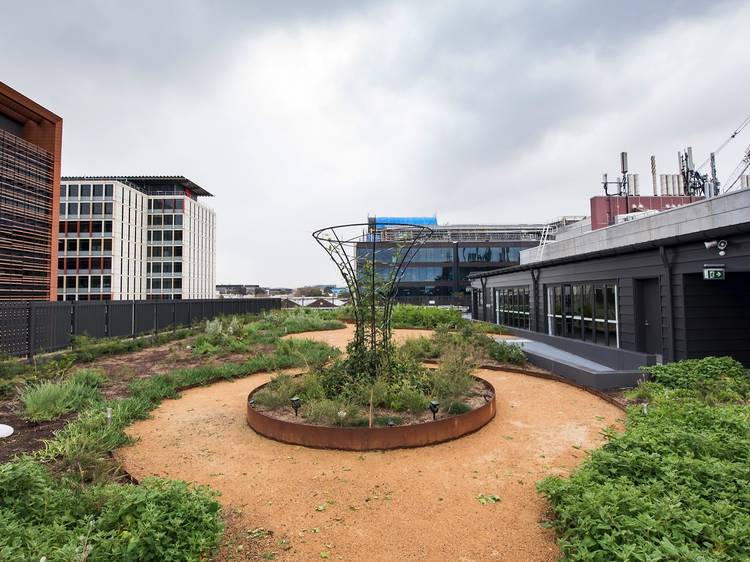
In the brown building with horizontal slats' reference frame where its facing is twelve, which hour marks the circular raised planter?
The circular raised planter is roughly at 1 o'clock from the brown building with horizontal slats.

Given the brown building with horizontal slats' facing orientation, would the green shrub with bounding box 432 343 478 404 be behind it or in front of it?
in front

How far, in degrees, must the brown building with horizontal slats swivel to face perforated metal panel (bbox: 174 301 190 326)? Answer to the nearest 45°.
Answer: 0° — it already faces it

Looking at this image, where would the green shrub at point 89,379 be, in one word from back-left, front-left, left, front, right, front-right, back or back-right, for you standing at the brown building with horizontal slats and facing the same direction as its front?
front-right

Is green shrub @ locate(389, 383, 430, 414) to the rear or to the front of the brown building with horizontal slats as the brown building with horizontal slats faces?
to the front

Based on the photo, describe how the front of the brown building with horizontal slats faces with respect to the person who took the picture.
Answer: facing the viewer and to the right of the viewer

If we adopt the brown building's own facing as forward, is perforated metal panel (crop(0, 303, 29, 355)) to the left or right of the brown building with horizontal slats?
on its right

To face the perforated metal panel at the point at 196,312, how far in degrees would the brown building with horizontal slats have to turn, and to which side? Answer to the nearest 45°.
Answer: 0° — it already faces it

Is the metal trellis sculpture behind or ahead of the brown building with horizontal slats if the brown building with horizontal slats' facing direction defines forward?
ahead

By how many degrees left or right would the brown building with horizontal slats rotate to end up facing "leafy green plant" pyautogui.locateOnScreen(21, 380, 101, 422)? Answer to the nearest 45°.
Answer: approximately 45° to its right
